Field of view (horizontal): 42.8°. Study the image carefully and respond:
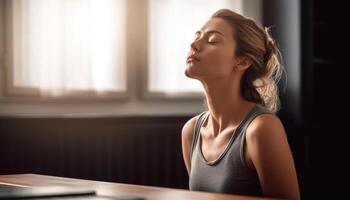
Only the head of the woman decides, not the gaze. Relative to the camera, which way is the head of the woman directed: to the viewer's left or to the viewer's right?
to the viewer's left

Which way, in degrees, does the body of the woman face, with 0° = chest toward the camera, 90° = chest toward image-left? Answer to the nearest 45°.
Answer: approximately 45°
